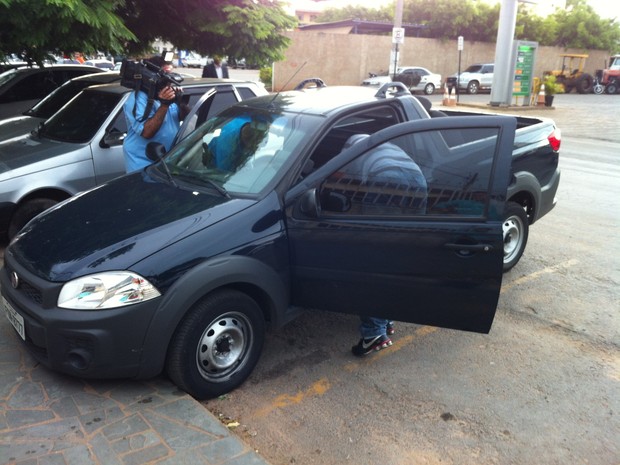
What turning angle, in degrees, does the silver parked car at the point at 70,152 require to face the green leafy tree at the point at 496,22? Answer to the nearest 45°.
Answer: approximately 180°

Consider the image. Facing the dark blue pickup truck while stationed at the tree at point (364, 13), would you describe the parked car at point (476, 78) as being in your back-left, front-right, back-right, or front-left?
front-left

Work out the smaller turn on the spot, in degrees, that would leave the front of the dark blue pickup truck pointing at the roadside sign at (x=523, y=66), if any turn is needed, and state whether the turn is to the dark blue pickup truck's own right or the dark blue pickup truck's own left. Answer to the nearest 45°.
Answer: approximately 180°

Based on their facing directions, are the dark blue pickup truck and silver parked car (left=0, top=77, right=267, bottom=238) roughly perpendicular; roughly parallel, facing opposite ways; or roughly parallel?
roughly parallel

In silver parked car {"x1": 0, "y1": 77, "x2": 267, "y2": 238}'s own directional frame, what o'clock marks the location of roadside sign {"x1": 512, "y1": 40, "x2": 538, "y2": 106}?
The roadside sign is roughly at 6 o'clock from the silver parked car.

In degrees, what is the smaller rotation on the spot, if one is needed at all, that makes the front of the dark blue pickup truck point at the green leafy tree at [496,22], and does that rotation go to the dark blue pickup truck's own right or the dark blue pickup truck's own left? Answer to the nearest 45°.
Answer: approximately 135° to the dark blue pickup truck's own right

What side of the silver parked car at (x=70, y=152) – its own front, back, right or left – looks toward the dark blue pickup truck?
left

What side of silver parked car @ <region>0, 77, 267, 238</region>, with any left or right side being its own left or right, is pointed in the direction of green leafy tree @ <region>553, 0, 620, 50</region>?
back

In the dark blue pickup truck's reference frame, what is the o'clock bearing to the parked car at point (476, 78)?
The parked car is roughly at 5 o'clock from the dark blue pickup truck.

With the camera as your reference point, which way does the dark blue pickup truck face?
facing the viewer and to the left of the viewer
